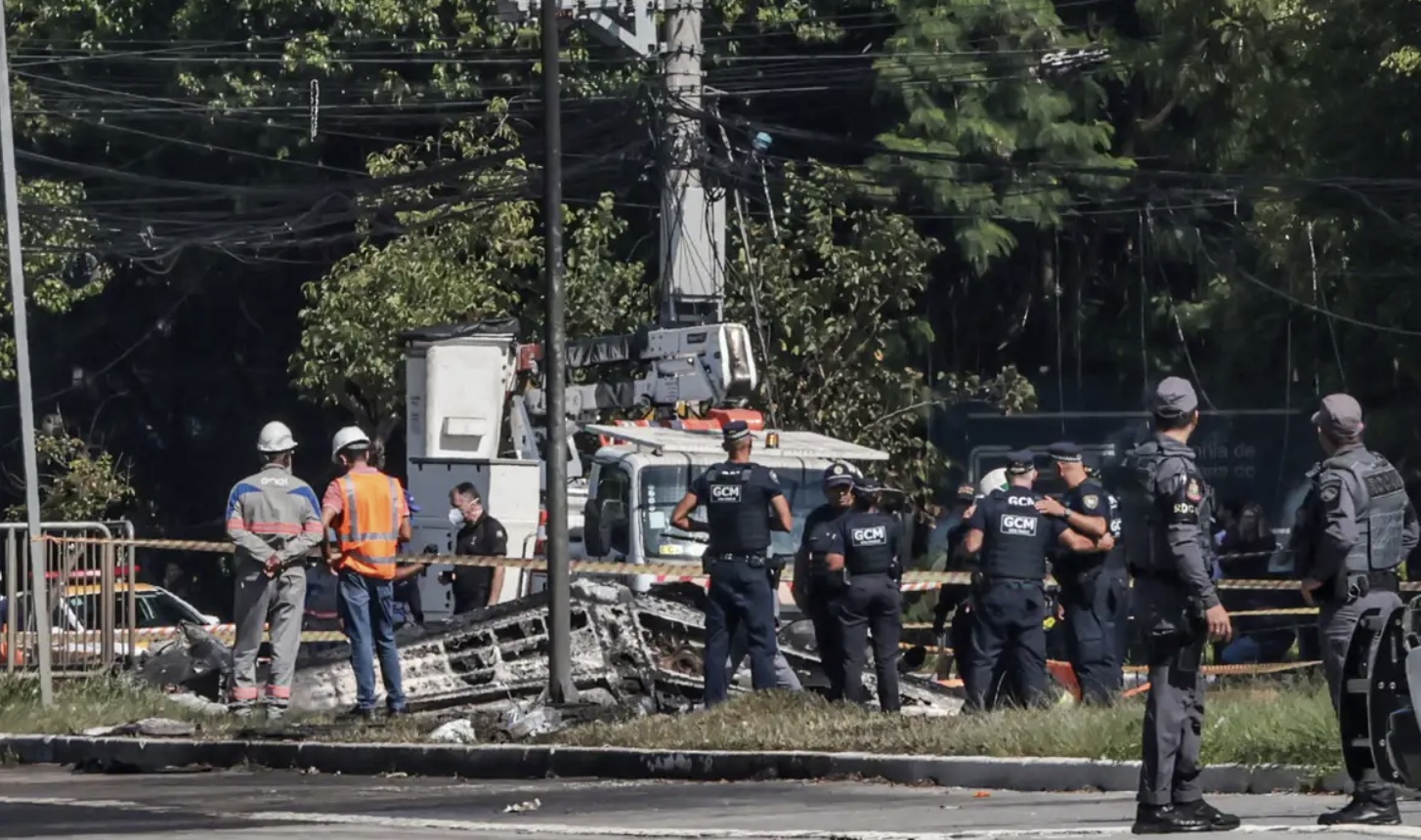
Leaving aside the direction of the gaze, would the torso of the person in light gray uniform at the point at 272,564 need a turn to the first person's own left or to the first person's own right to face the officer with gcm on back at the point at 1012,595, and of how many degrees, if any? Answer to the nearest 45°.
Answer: approximately 135° to the first person's own right

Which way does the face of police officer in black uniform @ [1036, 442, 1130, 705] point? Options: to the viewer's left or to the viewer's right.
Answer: to the viewer's left

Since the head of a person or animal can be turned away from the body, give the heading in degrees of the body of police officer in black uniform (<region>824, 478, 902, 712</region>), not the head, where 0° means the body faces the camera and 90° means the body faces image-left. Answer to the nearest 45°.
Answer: approximately 180°

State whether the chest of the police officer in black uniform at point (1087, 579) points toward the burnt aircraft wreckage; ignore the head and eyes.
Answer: yes

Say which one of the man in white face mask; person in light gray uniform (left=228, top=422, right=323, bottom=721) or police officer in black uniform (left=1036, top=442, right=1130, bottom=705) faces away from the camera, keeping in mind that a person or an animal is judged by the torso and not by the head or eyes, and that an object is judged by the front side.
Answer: the person in light gray uniform

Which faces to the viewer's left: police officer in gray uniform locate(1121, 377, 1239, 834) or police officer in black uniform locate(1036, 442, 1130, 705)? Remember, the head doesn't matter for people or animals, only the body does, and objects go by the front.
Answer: the police officer in black uniform

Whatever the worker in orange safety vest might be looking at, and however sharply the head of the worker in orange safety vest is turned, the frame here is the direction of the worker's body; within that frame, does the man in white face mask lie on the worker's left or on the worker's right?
on the worker's right

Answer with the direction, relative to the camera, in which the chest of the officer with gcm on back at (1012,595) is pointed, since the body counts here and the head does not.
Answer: away from the camera

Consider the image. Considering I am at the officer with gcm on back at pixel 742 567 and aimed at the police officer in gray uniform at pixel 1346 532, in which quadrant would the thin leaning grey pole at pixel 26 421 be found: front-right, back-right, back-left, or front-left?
back-right

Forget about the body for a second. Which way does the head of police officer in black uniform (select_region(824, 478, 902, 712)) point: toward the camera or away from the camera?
away from the camera

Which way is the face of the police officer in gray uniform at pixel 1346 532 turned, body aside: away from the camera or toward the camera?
away from the camera

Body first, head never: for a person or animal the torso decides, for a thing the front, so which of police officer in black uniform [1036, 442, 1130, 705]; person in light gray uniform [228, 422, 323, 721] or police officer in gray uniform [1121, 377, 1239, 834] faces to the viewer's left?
the police officer in black uniform

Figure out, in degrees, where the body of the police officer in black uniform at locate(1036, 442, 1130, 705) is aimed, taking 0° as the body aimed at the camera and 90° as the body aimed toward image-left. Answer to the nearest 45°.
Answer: approximately 90°

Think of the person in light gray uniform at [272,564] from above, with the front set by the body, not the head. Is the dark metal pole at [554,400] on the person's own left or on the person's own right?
on the person's own right
